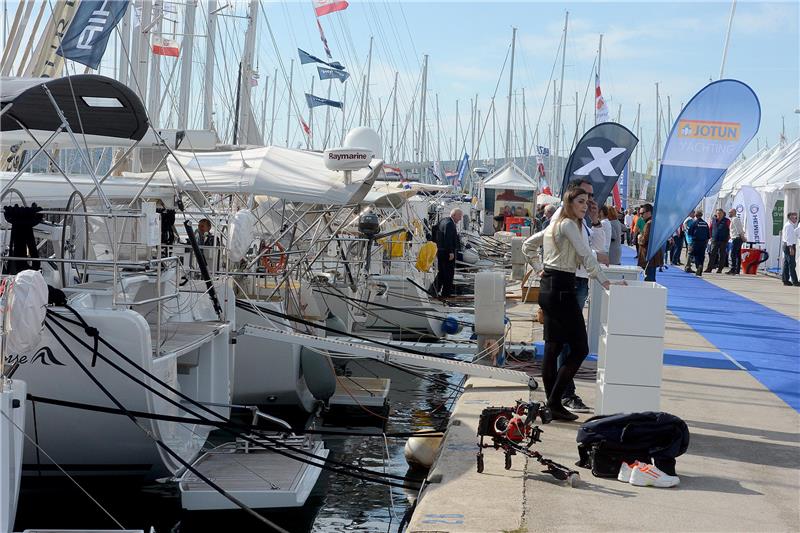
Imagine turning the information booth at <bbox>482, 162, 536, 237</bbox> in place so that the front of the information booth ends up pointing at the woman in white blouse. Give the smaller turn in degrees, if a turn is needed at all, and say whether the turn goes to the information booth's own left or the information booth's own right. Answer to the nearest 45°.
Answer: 0° — it already faces them

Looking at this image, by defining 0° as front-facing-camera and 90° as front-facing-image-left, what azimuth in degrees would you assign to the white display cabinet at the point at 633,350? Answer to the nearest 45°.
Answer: approximately 90°

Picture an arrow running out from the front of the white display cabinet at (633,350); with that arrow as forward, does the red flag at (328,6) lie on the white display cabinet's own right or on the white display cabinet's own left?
on the white display cabinet's own right

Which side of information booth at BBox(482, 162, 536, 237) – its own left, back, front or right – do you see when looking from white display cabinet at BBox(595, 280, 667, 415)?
front

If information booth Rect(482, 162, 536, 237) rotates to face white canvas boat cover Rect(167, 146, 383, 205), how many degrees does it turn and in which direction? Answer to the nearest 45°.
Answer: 0° — it already faces it

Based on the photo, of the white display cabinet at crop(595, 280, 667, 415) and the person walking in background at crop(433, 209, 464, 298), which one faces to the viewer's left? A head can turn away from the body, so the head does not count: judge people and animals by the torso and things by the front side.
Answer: the white display cabinet

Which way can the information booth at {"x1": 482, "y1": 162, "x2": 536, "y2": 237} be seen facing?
toward the camera

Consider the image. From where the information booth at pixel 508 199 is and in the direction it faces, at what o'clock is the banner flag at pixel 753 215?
The banner flag is roughly at 11 o'clock from the information booth.
